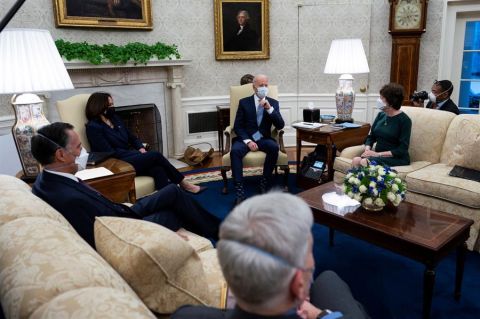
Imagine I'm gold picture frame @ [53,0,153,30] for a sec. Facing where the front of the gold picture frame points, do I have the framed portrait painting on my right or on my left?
on my left

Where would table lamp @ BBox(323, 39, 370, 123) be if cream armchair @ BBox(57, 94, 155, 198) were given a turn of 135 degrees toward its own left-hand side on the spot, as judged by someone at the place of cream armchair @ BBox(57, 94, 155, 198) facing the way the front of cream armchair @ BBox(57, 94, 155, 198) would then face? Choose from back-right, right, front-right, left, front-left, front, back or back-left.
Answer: right

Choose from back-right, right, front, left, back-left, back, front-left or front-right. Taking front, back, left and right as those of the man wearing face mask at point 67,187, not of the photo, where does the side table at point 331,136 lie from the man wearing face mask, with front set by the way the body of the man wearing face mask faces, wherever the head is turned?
front-left

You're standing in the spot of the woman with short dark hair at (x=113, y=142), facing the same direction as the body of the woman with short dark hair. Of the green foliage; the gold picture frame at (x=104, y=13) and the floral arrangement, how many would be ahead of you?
1

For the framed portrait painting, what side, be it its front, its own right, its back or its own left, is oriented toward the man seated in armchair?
front

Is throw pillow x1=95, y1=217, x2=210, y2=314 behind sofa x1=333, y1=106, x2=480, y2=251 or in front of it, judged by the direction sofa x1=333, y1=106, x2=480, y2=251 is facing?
in front

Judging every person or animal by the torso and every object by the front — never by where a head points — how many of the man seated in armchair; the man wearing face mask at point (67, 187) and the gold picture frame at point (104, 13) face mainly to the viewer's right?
1

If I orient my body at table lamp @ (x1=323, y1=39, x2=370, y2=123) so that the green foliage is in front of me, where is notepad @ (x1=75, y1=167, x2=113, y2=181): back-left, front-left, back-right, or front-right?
front-left

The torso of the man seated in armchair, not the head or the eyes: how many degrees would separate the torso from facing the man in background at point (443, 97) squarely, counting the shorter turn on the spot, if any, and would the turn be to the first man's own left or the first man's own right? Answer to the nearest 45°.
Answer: approximately 90° to the first man's own left

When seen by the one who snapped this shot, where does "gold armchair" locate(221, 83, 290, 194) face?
facing the viewer

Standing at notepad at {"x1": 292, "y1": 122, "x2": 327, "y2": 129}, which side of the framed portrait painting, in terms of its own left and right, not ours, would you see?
front

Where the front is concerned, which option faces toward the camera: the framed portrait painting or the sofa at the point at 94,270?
the framed portrait painting

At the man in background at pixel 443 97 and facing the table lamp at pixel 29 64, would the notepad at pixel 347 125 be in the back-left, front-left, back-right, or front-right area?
front-right

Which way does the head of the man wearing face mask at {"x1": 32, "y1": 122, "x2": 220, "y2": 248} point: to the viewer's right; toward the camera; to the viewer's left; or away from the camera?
to the viewer's right

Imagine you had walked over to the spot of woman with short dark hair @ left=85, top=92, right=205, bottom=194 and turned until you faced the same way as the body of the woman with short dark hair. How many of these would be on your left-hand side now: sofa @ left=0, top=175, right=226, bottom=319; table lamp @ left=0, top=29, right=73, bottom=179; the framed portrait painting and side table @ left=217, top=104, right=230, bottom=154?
2

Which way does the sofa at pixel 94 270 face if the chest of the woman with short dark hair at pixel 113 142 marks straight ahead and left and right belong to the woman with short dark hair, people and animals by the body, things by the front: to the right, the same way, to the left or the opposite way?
to the left

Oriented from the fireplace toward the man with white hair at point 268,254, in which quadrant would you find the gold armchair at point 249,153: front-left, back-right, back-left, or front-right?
front-left

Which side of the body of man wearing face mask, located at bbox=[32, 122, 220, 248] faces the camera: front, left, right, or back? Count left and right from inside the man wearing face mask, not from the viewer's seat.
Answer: right

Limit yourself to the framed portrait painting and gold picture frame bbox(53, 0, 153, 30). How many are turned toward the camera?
2

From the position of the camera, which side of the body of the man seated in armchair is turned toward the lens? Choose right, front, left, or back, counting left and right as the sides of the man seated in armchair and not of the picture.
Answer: front

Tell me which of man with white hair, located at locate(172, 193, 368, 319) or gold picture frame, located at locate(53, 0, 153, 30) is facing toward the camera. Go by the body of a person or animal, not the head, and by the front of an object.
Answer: the gold picture frame

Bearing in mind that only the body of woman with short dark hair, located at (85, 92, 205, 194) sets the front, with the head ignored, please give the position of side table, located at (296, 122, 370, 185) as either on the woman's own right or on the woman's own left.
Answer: on the woman's own left

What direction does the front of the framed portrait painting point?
toward the camera
